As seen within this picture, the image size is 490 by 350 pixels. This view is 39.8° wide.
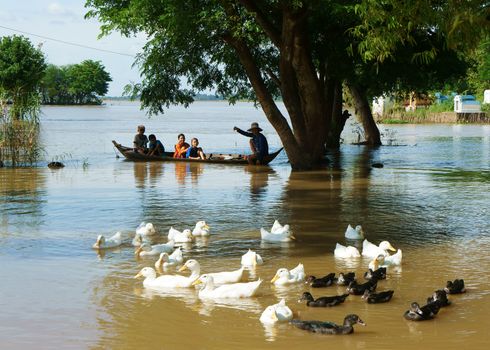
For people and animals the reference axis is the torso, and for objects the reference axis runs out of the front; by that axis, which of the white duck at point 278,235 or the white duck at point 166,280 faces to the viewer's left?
the white duck at point 166,280

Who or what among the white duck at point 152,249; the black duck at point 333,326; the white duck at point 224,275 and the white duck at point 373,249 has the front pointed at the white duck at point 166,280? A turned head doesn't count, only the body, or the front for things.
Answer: the white duck at point 224,275

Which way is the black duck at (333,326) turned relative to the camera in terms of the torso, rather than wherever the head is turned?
to the viewer's right

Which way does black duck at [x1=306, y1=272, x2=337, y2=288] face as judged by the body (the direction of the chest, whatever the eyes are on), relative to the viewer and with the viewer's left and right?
facing to the left of the viewer

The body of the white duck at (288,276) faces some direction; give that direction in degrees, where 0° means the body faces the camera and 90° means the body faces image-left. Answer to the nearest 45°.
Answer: approximately 45°

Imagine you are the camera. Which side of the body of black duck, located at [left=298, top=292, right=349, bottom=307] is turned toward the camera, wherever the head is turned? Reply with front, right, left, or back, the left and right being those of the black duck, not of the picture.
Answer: left

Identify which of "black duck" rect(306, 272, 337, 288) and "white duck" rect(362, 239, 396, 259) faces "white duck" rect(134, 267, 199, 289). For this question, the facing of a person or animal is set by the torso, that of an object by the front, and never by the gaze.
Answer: the black duck

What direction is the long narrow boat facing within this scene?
to the viewer's left

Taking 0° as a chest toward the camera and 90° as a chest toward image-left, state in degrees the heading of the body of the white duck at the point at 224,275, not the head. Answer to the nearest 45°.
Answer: approximately 90°

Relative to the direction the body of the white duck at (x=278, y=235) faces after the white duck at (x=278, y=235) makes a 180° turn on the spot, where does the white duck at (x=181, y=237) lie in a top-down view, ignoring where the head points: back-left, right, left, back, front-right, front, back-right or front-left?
front

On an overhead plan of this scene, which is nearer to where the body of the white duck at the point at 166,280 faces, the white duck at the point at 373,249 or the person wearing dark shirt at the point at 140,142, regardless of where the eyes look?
the person wearing dark shirt
